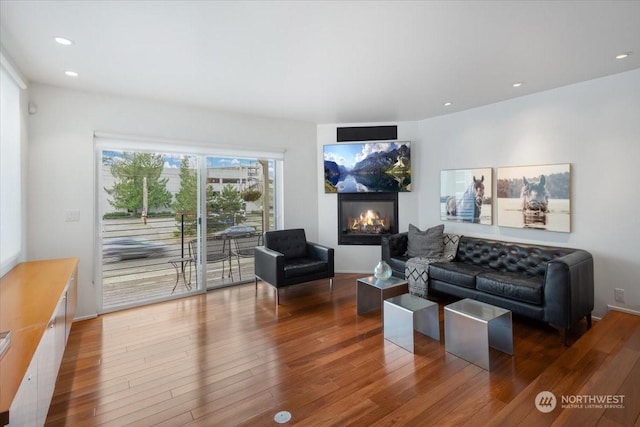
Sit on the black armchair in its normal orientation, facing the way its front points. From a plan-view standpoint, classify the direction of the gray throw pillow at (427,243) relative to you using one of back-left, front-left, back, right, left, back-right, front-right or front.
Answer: front-left

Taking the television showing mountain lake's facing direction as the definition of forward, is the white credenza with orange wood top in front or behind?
in front

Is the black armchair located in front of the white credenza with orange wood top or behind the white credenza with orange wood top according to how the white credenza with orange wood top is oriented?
in front

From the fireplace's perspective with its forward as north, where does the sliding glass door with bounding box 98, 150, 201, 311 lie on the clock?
The sliding glass door is roughly at 2 o'clock from the fireplace.

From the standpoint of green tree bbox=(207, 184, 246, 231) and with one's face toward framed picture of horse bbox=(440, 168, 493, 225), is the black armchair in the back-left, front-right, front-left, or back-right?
front-right

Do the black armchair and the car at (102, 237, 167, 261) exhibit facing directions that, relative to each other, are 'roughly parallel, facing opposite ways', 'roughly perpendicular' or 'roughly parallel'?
roughly perpendicular

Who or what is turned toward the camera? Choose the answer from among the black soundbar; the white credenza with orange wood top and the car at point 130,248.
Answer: the black soundbar

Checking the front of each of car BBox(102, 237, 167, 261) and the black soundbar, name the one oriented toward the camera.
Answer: the black soundbar

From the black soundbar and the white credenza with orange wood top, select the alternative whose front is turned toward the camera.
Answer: the black soundbar

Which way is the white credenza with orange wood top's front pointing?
to the viewer's right

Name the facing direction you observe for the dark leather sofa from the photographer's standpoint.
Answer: facing the viewer and to the left of the viewer

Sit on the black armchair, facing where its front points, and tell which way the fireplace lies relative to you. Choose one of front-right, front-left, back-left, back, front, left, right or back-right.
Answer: left

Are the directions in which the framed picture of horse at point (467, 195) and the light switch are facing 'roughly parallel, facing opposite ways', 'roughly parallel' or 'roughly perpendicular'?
roughly perpendicular
